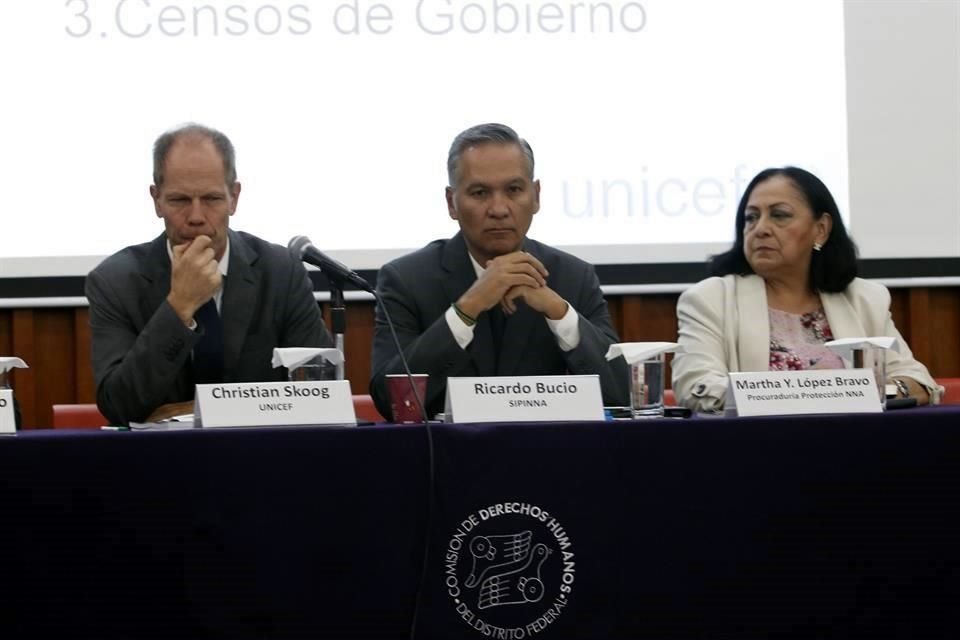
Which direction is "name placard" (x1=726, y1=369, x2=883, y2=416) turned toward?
toward the camera

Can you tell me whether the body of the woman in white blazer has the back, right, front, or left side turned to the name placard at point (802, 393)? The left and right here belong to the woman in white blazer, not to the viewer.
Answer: front

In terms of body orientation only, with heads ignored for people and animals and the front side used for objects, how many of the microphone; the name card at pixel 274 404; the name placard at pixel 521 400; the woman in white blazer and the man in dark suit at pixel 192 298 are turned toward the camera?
4

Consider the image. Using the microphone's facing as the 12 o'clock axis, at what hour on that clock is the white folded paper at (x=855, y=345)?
The white folded paper is roughly at 6 o'clock from the microphone.

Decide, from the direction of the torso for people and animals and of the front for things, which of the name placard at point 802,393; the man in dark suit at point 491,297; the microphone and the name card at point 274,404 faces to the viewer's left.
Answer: the microphone

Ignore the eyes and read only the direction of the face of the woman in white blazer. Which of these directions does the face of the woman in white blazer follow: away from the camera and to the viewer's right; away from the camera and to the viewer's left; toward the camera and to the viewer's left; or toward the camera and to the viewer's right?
toward the camera and to the viewer's left

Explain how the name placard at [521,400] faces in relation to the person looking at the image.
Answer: facing the viewer

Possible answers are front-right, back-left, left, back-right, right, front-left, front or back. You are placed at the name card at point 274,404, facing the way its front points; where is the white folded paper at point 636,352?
left

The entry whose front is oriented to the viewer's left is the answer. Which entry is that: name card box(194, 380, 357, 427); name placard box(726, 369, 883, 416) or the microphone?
the microphone

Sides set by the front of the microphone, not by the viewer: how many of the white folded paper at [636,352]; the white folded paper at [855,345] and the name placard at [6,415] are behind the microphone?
2

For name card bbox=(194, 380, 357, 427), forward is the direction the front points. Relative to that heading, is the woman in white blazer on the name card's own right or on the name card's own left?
on the name card's own left

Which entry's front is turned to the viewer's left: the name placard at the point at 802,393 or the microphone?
the microphone

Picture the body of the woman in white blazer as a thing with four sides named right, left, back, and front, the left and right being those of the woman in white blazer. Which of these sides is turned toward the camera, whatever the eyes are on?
front

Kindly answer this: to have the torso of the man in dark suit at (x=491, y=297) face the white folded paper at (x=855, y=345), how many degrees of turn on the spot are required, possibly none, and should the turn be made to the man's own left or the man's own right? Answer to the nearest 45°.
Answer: approximately 45° to the man's own left
